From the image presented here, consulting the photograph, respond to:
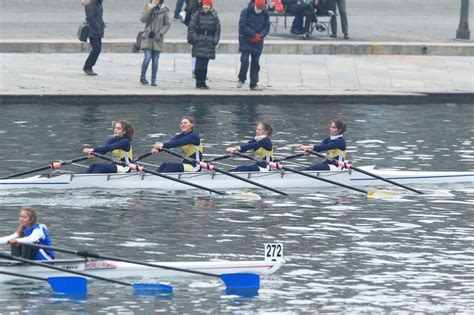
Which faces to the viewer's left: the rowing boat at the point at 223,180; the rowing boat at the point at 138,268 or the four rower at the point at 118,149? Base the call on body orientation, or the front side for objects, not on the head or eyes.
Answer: the four rower

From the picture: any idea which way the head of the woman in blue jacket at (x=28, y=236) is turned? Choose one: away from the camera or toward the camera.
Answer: toward the camera

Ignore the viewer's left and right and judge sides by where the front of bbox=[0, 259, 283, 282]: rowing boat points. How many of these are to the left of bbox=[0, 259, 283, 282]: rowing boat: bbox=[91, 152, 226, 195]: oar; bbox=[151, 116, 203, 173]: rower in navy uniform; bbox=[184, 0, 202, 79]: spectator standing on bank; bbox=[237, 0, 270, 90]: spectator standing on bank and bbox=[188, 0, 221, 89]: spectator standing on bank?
5

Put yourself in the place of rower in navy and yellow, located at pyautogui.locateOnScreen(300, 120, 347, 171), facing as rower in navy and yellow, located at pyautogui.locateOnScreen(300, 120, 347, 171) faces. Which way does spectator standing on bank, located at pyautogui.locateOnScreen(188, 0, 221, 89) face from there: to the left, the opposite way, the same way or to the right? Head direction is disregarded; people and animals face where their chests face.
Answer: to the left

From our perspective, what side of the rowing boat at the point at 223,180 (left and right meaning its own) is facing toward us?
right

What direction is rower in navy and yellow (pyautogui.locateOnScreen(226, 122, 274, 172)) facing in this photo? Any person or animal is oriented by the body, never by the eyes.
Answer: to the viewer's left

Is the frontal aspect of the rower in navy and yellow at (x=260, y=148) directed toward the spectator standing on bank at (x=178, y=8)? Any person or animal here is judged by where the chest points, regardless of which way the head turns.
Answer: no

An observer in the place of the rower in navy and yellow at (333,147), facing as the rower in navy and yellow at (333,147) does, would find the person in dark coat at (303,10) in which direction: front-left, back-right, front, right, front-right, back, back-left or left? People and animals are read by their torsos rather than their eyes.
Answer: right

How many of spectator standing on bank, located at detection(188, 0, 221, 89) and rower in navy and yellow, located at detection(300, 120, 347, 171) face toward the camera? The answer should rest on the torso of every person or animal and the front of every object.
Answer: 1

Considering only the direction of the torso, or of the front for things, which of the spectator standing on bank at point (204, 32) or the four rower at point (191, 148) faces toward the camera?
the spectator standing on bank

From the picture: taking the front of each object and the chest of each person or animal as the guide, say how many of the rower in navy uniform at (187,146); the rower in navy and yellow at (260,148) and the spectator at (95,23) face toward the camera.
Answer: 0

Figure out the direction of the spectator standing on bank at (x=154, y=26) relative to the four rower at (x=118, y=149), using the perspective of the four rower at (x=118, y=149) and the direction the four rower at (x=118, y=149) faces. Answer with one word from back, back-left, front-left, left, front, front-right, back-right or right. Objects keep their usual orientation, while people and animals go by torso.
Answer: right

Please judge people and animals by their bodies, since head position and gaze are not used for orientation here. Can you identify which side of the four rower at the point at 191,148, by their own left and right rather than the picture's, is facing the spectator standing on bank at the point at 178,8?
right

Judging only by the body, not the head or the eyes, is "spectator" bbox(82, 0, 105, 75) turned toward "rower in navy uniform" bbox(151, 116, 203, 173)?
no

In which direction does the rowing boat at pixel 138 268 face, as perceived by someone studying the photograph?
facing to the right of the viewer

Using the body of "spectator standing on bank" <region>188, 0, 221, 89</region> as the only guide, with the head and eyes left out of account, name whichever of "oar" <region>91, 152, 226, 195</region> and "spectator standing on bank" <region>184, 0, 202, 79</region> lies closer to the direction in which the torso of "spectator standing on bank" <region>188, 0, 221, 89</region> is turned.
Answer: the oar

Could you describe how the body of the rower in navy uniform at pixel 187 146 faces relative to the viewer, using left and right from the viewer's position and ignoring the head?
facing to the left of the viewer

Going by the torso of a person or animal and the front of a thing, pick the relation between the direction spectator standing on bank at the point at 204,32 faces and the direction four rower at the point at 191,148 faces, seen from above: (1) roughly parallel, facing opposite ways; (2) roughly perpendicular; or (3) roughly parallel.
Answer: roughly perpendicular

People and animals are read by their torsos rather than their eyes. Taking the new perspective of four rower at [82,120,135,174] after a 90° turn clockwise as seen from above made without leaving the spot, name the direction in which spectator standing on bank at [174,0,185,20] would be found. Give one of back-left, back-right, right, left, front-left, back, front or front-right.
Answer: front

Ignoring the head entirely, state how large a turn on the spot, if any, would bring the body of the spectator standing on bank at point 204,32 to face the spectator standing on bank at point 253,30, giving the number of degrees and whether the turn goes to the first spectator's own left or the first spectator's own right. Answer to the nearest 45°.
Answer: approximately 90° to the first spectator's own left

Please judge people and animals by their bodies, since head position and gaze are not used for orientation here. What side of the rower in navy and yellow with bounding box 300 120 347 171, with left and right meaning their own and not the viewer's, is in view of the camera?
left
